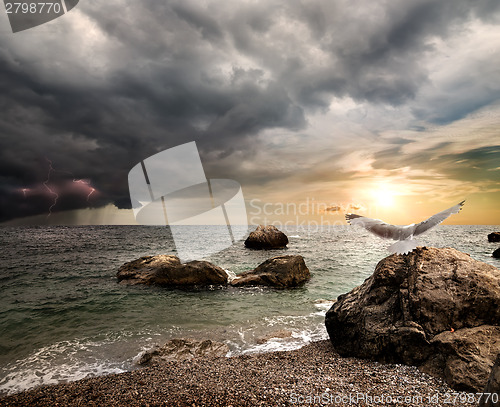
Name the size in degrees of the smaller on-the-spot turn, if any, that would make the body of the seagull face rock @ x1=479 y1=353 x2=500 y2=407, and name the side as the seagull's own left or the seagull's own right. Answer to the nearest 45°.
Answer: approximately 180°

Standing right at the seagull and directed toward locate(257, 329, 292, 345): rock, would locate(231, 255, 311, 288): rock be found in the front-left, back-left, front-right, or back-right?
front-right

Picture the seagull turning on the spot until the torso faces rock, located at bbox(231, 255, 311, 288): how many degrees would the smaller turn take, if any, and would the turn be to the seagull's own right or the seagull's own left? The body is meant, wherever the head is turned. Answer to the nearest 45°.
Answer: approximately 45° to the seagull's own left

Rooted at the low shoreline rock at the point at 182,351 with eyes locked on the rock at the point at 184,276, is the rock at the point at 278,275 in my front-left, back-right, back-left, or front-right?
front-right

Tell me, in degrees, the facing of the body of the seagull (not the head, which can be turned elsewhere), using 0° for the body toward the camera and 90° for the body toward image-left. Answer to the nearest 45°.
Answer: approximately 180°

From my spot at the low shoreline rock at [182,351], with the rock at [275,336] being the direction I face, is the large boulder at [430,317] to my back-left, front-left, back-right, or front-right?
front-right
